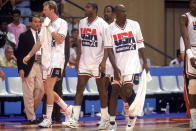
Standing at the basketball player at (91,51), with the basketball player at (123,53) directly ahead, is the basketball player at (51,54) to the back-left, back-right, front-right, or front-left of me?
back-right

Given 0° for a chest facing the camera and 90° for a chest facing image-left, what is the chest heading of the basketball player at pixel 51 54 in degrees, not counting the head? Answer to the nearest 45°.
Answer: approximately 45°

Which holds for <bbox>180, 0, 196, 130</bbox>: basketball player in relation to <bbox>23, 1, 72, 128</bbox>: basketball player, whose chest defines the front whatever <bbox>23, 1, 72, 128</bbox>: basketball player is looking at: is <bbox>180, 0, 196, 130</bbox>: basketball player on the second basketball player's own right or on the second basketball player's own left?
on the second basketball player's own left

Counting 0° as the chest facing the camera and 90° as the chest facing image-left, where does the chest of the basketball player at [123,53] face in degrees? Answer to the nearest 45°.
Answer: approximately 0°
